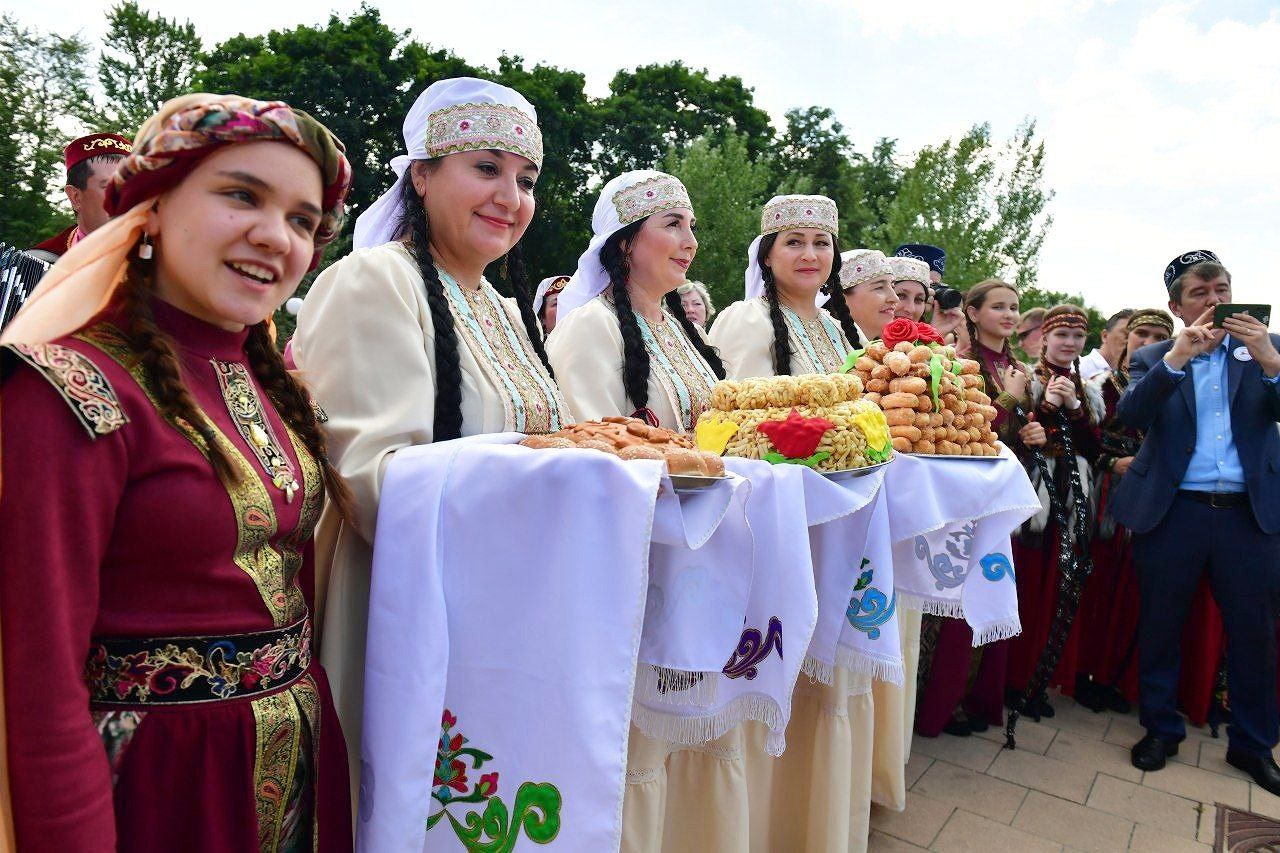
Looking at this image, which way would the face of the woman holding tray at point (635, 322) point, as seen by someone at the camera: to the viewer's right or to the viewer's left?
to the viewer's right

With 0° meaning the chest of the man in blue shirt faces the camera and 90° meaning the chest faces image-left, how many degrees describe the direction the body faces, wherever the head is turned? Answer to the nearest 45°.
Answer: approximately 0°

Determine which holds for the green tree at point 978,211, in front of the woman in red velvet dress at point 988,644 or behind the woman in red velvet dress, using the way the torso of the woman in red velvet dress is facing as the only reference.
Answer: behind

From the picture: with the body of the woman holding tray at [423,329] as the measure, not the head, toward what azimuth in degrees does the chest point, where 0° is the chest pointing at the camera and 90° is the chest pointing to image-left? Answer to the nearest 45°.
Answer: approximately 315°

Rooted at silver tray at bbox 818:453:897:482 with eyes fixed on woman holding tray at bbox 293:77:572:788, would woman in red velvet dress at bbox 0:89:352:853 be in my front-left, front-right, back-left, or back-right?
front-left

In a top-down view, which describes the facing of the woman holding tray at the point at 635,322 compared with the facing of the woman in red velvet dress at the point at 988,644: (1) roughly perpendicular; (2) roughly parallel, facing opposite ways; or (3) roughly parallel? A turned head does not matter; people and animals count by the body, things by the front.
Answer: roughly parallel

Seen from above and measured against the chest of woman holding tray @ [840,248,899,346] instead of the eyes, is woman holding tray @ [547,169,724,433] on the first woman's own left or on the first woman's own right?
on the first woman's own right

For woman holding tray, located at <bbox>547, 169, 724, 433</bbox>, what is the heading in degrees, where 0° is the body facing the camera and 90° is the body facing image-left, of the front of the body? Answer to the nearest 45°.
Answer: approximately 315°

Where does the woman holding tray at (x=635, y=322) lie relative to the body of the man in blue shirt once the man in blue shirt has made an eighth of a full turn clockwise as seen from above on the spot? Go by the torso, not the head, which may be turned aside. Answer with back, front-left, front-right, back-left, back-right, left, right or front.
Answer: front

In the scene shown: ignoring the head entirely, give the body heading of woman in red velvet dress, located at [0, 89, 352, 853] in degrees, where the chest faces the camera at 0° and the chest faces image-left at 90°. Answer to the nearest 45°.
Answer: approximately 315°
